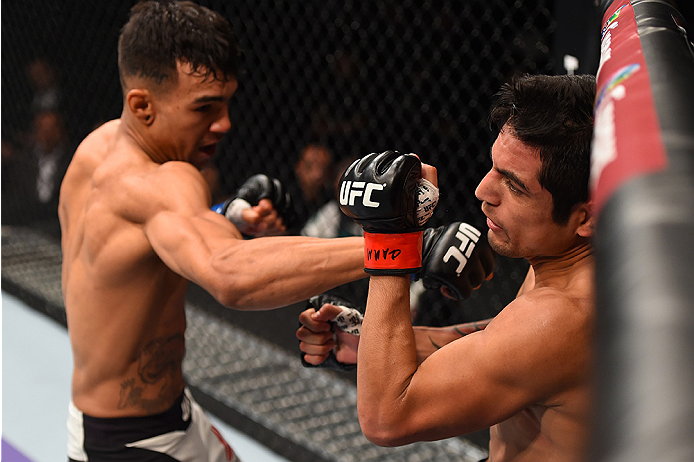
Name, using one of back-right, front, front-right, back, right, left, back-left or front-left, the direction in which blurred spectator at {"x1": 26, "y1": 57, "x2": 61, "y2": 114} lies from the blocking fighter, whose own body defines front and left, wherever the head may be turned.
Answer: front-right

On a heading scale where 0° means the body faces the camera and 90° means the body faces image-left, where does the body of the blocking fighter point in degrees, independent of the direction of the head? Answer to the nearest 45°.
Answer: approximately 90°

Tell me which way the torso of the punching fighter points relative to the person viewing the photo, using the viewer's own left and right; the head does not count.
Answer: facing to the right of the viewer

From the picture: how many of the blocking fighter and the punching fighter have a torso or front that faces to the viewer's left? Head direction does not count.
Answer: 1

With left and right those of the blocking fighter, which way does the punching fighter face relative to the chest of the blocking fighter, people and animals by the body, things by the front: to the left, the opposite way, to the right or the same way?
the opposite way

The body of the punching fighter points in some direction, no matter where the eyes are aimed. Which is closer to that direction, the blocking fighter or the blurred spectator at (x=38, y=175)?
the blocking fighter

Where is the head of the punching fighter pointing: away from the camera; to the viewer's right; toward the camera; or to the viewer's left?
to the viewer's right

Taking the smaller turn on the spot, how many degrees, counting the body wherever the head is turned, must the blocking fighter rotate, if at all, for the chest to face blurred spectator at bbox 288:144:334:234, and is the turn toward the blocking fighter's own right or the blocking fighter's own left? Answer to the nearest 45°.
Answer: approximately 90° to the blocking fighter's own right

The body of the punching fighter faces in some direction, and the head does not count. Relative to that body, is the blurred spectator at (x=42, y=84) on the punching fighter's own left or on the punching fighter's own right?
on the punching fighter's own left

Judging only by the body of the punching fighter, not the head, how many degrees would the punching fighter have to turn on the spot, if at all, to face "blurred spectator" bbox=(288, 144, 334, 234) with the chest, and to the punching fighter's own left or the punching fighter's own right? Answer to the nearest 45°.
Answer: approximately 90° to the punching fighter's own left
